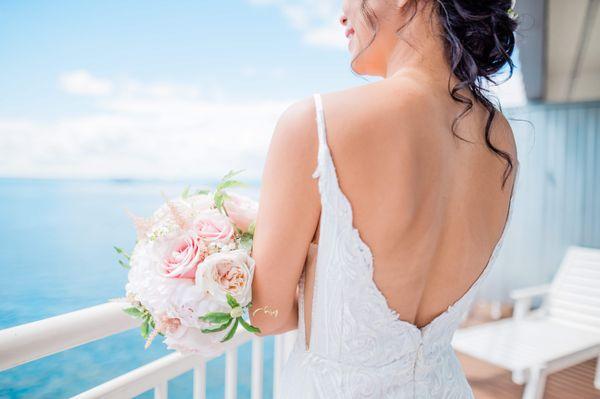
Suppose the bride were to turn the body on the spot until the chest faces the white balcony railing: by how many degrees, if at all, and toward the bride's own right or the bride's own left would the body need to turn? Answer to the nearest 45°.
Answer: approximately 45° to the bride's own left

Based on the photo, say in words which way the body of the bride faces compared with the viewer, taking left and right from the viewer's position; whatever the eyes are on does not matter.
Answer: facing away from the viewer and to the left of the viewer

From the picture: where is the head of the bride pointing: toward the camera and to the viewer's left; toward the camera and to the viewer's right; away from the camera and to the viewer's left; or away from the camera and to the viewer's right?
away from the camera and to the viewer's left

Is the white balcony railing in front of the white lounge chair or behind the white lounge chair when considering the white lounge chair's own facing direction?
in front

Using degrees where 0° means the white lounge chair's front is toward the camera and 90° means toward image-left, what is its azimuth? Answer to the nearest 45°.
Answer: approximately 45°

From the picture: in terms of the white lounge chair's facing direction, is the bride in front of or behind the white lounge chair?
in front

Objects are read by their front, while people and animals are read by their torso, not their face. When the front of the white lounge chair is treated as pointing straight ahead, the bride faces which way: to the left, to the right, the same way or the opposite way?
to the right

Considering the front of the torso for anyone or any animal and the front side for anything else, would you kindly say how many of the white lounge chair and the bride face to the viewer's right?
0

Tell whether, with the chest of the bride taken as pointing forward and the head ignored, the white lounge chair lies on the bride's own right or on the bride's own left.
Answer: on the bride's own right
